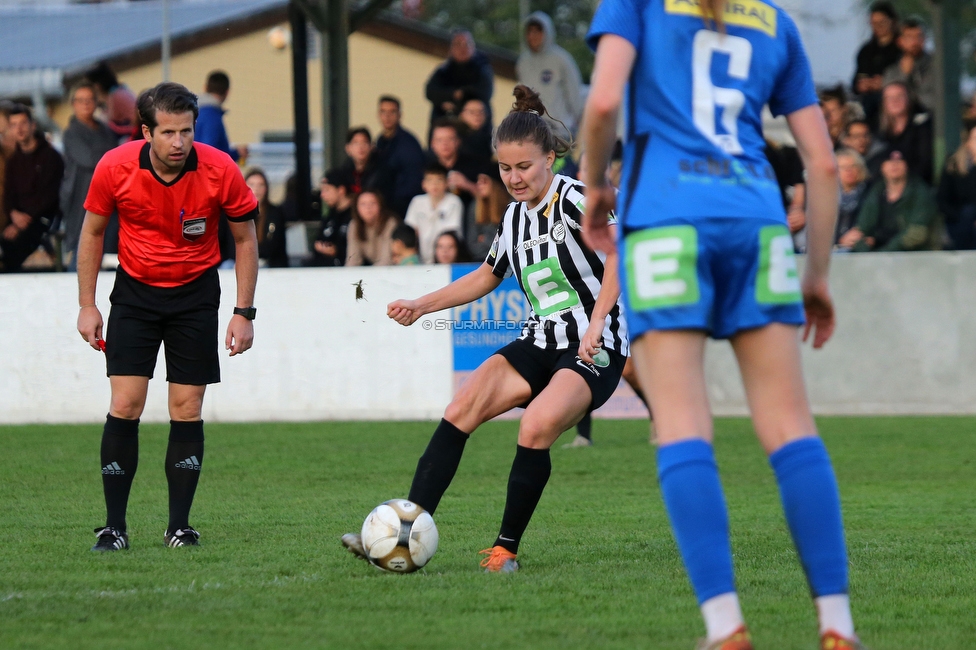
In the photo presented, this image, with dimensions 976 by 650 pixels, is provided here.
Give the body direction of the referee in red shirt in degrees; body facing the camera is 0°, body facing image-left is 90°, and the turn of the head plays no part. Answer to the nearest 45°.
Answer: approximately 0°

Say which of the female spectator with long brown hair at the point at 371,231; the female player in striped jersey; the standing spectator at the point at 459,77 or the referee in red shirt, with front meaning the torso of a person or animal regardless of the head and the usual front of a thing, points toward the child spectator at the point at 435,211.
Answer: the standing spectator

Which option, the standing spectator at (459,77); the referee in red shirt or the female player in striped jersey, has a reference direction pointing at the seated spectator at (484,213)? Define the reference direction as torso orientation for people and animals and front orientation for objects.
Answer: the standing spectator at (459,77)

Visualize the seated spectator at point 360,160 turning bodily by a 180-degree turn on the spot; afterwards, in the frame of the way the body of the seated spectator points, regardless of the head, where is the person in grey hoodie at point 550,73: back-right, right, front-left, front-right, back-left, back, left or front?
front-right

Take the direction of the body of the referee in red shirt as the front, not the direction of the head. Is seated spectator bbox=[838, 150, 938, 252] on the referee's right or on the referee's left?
on the referee's left

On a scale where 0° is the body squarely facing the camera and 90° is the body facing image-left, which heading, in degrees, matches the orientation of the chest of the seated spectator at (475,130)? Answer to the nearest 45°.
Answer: approximately 0°

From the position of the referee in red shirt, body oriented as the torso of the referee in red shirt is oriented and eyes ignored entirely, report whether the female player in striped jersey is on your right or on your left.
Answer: on your left

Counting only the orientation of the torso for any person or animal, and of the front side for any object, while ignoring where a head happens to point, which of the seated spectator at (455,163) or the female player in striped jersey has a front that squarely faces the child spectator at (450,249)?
the seated spectator

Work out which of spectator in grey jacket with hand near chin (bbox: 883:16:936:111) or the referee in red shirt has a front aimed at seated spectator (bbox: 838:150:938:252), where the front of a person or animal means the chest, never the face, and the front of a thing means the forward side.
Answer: spectator in grey jacket with hand near chin (bbox: 883:16:936:111)

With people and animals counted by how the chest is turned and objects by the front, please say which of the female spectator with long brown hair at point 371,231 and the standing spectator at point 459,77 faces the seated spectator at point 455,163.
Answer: the standing spectator at point 459,77

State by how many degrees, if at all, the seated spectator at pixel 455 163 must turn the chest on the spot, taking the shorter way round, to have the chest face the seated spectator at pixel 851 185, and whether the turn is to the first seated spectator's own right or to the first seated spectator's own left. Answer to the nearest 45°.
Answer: approximately 90° to the first seated spectator's own left

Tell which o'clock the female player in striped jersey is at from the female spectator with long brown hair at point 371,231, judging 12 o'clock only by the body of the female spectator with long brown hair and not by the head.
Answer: The female player in striped jersey is roughly at 12 o'clock from the female spectator with long brown hair.
